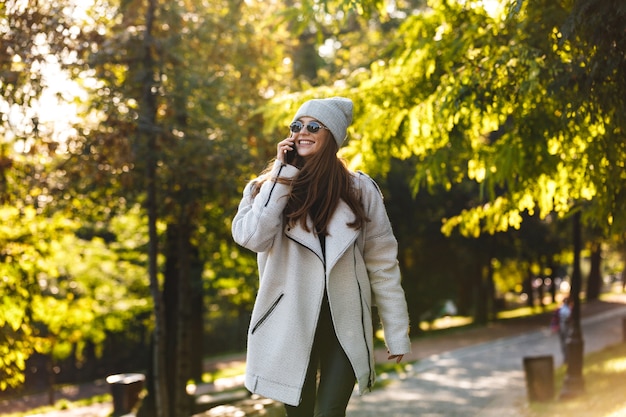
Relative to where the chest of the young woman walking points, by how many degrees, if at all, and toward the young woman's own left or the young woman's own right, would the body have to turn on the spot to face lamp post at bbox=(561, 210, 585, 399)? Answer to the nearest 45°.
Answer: approximately 135° to the young woman's own left

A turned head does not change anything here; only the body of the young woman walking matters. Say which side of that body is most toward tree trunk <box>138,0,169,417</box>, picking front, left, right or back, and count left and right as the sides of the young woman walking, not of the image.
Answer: back

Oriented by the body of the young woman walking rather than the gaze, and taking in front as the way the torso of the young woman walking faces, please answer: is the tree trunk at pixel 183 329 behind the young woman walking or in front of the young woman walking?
behind

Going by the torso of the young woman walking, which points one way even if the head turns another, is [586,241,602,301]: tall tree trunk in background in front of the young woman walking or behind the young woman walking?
behind

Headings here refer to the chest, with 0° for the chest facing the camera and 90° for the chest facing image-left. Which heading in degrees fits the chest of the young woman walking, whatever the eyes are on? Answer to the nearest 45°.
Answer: approximately 0°

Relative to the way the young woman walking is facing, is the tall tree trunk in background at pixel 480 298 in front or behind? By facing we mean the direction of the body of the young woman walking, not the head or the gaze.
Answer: behind
